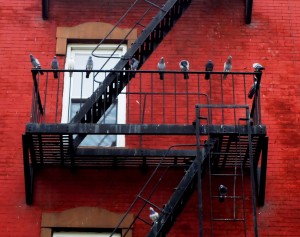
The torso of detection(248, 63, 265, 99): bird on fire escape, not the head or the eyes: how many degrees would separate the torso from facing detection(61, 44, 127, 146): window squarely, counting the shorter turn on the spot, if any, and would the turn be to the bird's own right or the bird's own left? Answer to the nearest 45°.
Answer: approximately 180°

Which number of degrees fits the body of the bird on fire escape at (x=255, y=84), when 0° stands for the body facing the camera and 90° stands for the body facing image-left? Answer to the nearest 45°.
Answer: approximately 270°

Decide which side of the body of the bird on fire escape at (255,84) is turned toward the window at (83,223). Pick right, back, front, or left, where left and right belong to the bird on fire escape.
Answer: back
